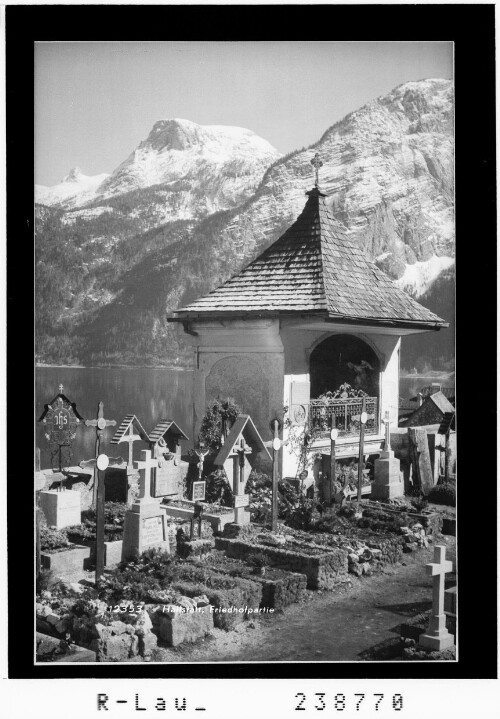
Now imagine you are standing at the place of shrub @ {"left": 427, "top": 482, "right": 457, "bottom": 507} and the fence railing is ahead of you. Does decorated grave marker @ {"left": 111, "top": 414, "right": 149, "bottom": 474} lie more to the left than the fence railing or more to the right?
left

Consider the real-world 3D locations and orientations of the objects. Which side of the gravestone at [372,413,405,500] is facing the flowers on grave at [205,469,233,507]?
right

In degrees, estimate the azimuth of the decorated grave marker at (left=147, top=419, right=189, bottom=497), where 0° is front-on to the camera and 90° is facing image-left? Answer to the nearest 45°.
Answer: approximately 315°

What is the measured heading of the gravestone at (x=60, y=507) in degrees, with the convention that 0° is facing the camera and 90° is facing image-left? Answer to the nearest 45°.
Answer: approximately 315°

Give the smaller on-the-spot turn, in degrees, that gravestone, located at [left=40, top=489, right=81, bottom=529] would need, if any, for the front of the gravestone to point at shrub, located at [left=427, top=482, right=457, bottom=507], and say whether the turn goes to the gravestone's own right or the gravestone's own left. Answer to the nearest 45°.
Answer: approximately 45° to the gravestone's own left

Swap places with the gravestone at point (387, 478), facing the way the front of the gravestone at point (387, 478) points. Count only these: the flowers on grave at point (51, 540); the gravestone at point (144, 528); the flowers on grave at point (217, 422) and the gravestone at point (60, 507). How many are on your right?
4

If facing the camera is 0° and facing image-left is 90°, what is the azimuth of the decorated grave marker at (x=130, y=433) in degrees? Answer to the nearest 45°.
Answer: approximately 315°

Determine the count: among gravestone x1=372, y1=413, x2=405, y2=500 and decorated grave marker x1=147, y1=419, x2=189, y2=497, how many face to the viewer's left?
0

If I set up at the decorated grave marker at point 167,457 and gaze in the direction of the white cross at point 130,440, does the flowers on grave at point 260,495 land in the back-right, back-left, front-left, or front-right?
back-left
